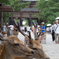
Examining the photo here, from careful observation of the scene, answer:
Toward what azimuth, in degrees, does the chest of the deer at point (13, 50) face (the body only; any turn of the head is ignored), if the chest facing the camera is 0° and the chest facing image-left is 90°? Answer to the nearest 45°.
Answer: approximately 270°
